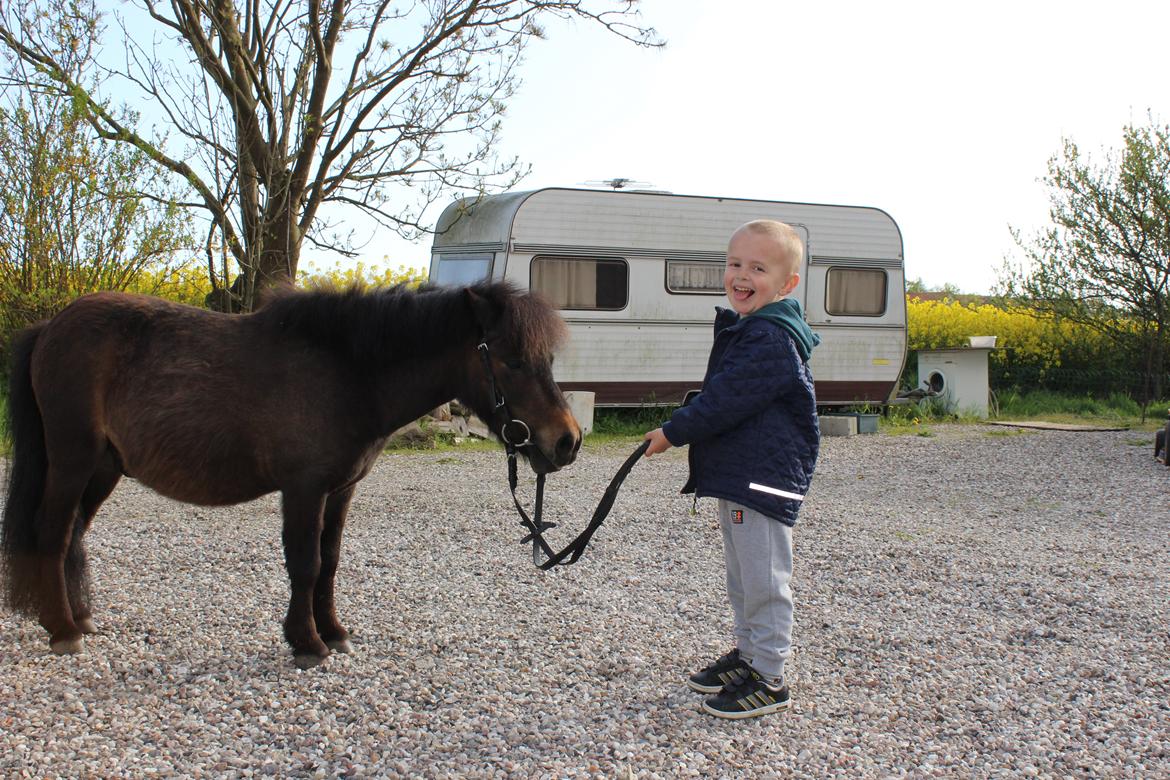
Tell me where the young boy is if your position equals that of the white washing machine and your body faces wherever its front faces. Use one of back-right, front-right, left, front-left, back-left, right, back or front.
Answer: front-left

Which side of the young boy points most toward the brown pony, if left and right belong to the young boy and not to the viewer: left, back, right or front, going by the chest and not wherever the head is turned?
front

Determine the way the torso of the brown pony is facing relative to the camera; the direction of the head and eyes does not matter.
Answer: to the viewer's right

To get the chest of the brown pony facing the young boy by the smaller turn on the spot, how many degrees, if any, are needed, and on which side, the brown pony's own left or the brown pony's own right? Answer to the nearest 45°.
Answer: approximately 45° to the brown pony's own right

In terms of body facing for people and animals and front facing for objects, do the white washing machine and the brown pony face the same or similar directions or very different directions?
very different directions

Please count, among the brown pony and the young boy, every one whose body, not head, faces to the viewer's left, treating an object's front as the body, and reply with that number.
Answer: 1

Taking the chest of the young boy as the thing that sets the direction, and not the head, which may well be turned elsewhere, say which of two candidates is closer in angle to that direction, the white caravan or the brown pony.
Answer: the brown pony

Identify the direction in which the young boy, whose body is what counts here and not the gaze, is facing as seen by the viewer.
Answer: to the viewer's left

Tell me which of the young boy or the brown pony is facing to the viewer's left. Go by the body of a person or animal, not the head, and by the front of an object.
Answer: the young boy

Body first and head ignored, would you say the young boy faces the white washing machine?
no

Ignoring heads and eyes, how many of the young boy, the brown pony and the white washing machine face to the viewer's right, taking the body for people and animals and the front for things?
1

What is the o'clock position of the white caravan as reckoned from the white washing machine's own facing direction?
The white caravan is roughly at 12 o'clock from the white washing machine.
